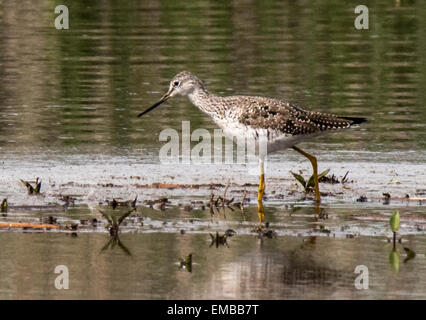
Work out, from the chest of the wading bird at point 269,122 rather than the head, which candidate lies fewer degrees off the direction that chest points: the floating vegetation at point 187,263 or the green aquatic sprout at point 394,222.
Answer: the floating vegetation

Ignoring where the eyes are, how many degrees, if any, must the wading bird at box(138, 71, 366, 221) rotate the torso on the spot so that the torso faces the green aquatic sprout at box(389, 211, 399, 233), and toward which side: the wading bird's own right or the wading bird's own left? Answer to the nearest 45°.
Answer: approximately 135° to the wading bird's own left

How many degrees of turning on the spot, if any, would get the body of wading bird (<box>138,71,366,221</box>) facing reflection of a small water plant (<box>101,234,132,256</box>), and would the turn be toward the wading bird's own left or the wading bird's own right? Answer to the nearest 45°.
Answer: approximately 45° to the wading bird's own left

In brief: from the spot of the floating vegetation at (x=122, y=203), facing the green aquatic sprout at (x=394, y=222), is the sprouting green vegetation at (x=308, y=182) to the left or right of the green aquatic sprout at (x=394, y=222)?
left

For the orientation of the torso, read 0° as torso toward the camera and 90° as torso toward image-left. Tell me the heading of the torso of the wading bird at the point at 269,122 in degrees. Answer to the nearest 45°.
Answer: approximately 90°

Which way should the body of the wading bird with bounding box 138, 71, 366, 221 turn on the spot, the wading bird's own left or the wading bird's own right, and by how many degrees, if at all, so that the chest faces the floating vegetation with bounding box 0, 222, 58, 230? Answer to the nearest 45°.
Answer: approximately 45° to the wading bird's own left
